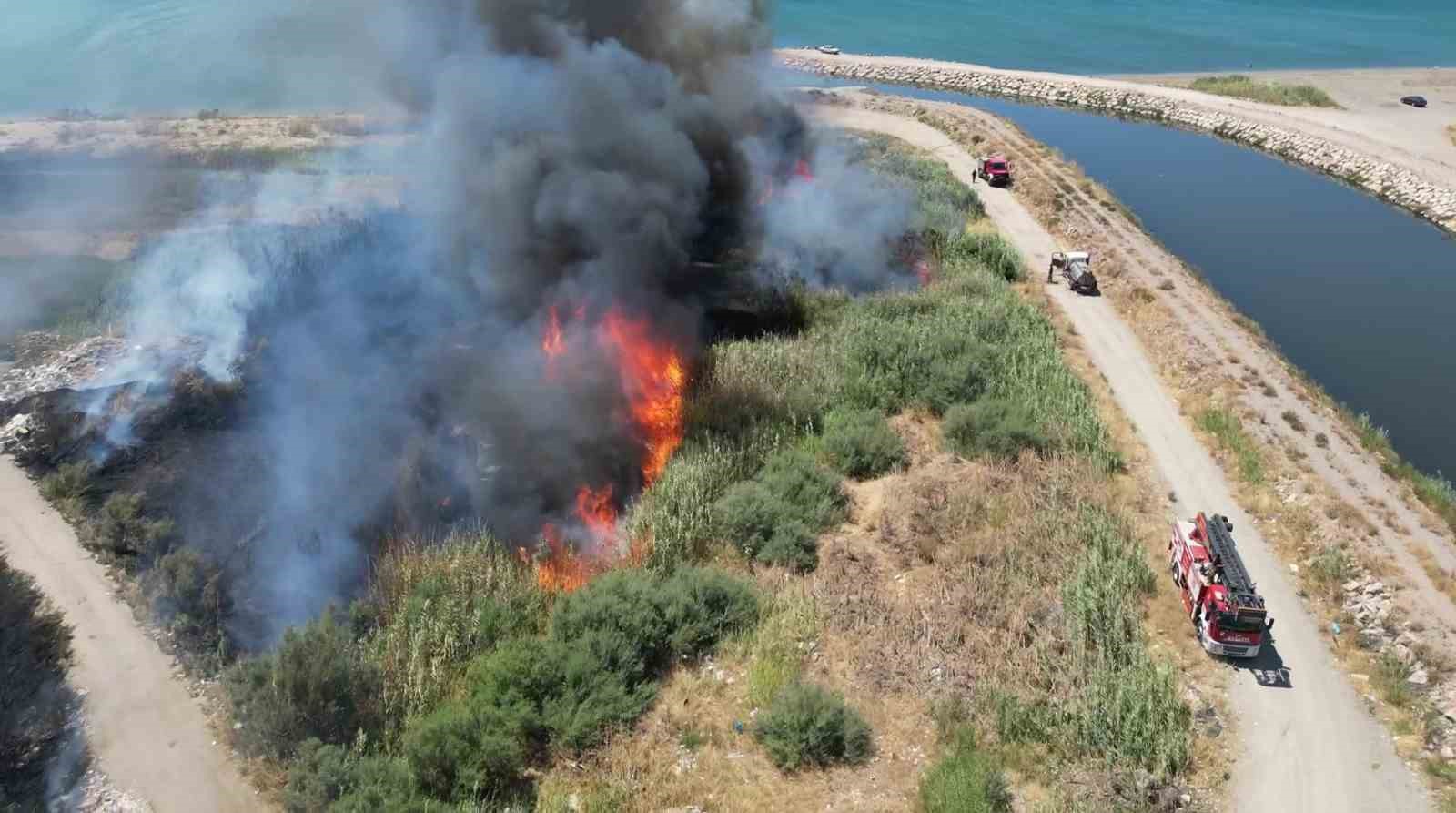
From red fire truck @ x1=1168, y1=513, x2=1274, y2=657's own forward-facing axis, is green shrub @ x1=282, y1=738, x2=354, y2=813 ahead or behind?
ahead

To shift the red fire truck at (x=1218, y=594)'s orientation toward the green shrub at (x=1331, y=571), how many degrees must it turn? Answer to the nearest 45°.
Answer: approximately 135° to its left

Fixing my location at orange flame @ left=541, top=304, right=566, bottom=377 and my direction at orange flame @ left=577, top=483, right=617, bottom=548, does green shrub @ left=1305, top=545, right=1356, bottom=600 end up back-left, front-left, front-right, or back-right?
front-left

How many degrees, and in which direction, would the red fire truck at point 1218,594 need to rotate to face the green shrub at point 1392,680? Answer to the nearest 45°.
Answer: approximately 90° to its left

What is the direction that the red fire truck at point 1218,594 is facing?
toward the camera

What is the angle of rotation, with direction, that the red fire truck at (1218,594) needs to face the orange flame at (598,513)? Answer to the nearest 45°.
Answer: approximately 90° to its right

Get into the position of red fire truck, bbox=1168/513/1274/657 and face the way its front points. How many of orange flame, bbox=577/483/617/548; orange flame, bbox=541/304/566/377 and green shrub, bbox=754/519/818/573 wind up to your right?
3

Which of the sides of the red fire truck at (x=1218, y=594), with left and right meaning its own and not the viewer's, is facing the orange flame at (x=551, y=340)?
right

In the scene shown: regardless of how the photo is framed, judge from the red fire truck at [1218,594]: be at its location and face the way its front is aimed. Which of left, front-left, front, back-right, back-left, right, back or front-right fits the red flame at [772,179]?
back-right
